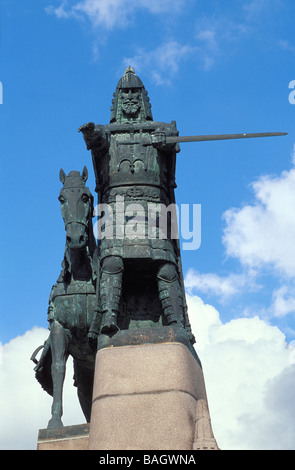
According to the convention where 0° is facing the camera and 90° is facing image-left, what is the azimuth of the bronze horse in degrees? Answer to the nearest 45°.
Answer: approximately 0°

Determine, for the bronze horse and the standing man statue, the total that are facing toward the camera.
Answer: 2
